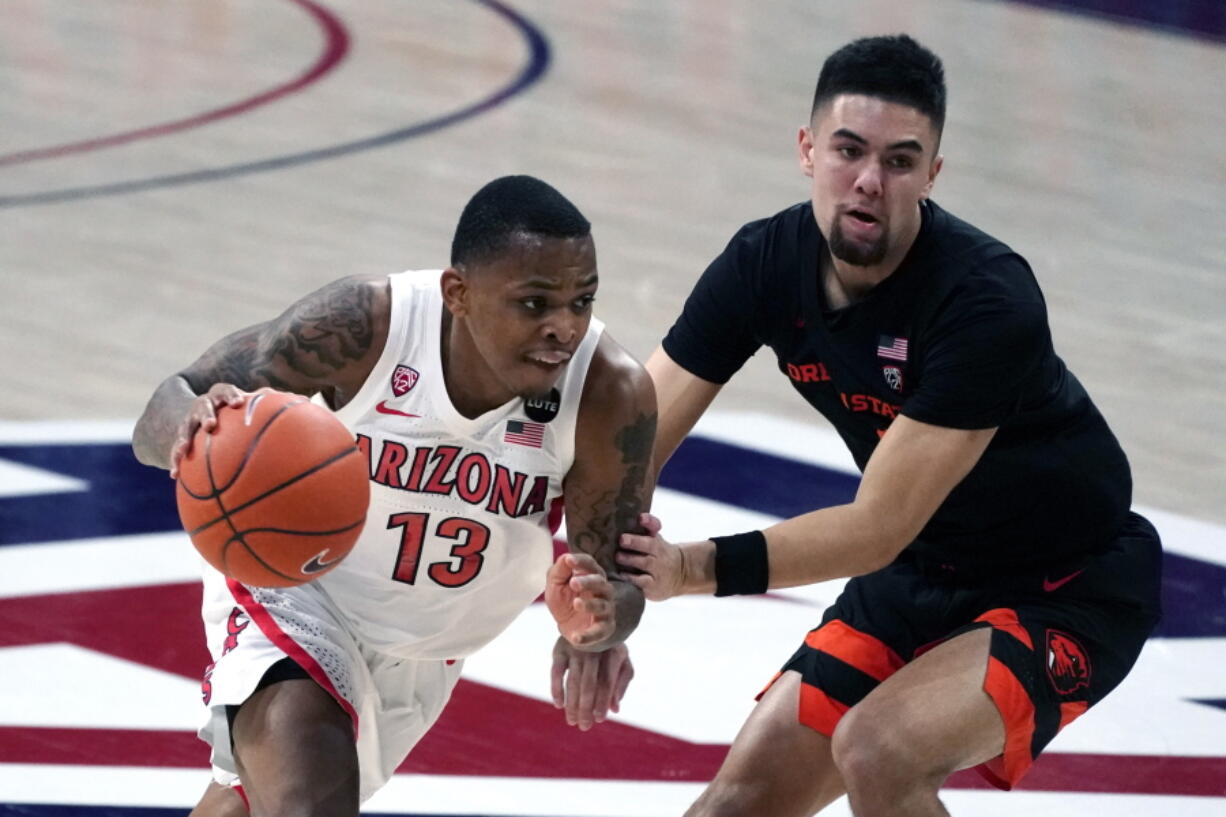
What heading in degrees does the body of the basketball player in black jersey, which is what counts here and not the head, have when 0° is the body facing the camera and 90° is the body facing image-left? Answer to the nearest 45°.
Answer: approximately 45°

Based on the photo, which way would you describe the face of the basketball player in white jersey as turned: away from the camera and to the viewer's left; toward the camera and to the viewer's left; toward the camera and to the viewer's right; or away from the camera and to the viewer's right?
toward the camera and to the viewer's right

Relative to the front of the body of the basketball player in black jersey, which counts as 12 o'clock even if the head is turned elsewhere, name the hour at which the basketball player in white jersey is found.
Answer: The basketball player in white jersey is roughly at 1 o'clock from the basketball player in black jersey.
